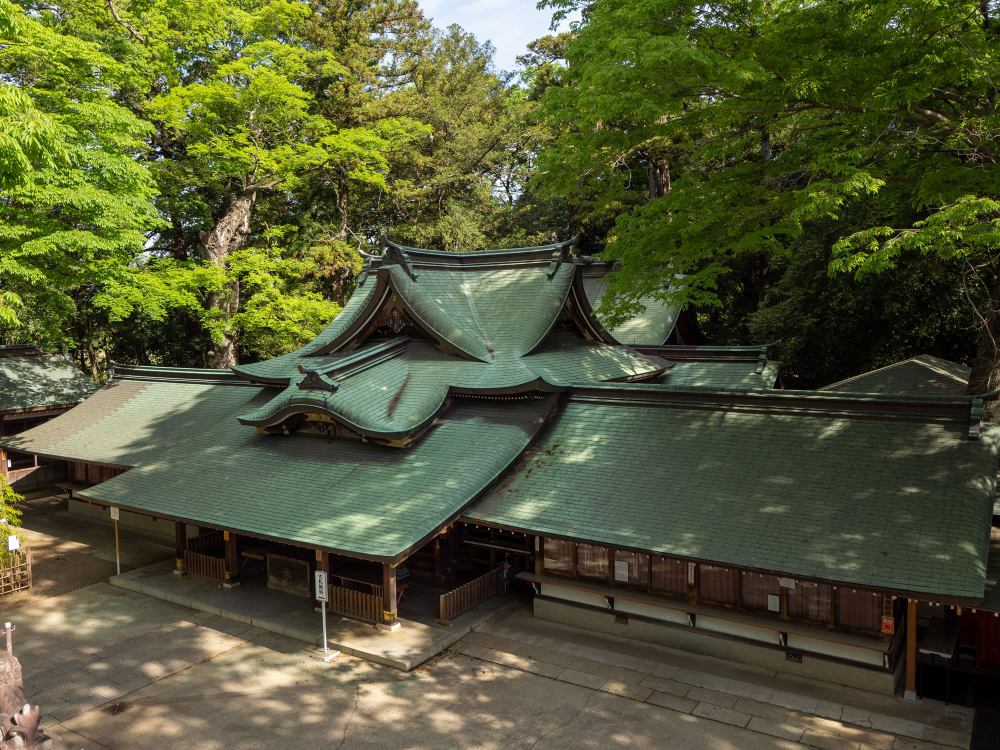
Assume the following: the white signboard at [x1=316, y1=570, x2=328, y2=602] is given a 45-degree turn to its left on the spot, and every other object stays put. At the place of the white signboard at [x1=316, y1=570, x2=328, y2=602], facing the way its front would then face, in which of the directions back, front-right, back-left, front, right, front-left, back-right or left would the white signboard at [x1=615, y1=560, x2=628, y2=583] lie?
left

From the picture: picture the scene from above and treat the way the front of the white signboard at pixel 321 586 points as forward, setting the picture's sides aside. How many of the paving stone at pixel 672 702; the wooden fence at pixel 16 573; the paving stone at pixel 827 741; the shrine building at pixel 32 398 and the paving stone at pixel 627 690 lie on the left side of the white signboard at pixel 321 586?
3

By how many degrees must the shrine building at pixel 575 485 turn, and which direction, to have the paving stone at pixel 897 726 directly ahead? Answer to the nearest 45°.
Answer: approximately 90° to its left

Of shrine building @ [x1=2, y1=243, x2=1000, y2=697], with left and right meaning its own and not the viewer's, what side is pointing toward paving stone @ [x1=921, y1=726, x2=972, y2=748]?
left

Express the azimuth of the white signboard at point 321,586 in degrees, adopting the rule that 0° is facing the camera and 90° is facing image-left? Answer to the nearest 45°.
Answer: approximately 45°

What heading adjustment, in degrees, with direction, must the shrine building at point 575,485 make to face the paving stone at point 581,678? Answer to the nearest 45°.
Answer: approximately 45° to its left

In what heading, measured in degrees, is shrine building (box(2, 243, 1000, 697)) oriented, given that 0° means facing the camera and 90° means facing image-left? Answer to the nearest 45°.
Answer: approximately 45°

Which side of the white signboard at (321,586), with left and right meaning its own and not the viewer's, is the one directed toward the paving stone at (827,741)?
left

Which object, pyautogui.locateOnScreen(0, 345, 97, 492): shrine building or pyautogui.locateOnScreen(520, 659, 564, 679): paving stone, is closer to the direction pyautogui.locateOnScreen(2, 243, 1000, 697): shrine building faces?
the paving stone
